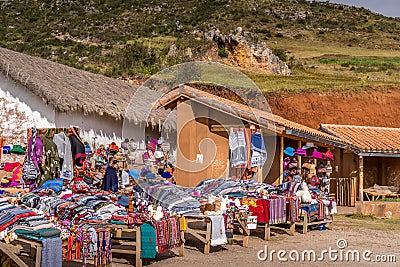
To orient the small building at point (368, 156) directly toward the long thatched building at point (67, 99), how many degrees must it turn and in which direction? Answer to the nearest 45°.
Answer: approximately 45° to its right

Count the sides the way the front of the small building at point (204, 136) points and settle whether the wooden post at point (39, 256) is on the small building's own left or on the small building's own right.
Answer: on the small building's own right

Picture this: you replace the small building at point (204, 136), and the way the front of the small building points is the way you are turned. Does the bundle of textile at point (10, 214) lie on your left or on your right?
on your right

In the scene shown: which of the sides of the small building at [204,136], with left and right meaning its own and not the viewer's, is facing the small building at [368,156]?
left

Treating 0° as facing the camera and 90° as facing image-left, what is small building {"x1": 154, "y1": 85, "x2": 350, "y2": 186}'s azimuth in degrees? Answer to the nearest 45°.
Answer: approximately 315°

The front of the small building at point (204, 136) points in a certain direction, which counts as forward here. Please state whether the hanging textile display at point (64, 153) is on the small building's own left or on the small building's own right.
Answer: on the small building's own right

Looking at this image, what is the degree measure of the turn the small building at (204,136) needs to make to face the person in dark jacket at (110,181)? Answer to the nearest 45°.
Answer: approximately 45° to its right

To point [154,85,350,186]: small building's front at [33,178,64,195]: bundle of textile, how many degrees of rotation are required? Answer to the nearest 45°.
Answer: approximately 45° to its right

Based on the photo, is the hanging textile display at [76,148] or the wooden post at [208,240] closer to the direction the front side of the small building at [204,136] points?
the wooden post

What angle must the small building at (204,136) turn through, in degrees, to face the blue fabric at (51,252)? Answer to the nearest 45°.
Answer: approximately 45° to its right

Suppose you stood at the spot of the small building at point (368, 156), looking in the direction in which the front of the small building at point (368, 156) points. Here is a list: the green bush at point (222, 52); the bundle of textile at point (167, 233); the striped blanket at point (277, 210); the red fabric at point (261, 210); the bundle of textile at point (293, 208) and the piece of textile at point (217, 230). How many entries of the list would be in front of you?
5
